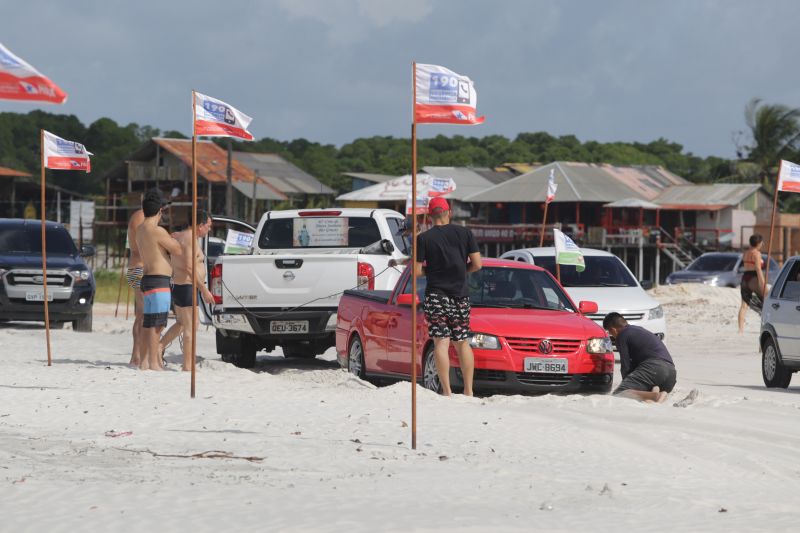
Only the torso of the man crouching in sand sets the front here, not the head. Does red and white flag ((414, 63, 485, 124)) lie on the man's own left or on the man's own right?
on the man's own left

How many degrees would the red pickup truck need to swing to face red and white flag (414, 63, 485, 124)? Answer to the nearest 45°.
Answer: approximately 45° to its right

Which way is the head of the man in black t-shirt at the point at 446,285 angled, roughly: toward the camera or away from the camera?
away from the camera

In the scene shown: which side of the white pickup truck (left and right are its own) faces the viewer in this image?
back

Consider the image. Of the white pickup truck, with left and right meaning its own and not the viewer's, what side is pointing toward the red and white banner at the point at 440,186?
front

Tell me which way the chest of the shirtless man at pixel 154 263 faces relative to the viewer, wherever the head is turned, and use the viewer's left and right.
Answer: facing away from the viewer and to the right of the viewer

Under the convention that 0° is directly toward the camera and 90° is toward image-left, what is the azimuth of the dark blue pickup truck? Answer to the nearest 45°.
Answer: approximately 0°

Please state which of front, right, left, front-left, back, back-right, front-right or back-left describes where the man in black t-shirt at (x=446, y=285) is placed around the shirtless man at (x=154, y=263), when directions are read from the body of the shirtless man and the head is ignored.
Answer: right

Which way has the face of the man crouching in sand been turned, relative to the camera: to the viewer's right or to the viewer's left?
to the viewer's left
